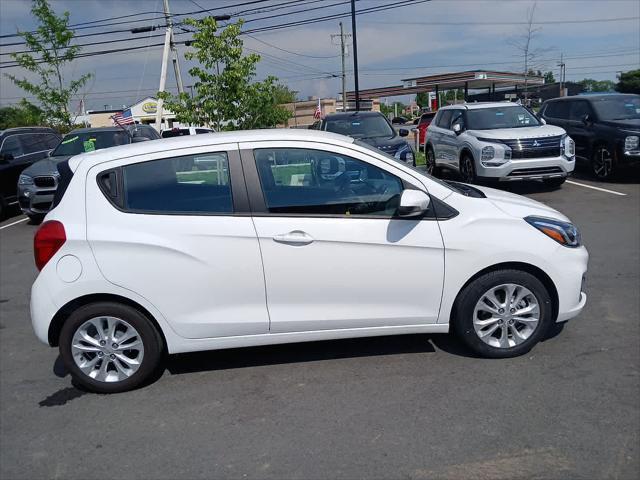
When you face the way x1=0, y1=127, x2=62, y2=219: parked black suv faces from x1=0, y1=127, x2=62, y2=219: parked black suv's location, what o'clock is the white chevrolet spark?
The white chevrolet spark is roughly at 10 o'clock from the parked black suv.

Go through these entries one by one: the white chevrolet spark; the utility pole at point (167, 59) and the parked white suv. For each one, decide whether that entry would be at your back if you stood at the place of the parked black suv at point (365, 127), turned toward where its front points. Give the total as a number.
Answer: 1

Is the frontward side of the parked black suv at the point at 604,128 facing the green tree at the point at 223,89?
no

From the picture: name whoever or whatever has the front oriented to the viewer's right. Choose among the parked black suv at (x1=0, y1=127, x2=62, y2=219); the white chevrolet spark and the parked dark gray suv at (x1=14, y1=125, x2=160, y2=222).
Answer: the white chevrolet spark

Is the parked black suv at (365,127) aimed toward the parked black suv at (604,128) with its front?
no

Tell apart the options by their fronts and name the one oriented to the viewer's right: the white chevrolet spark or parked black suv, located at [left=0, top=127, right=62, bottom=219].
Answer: the white chevrolet spark

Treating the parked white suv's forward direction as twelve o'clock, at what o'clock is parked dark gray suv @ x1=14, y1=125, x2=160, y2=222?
The parked dark gray suv is roughly at 4 o'clock from the parked white suv.

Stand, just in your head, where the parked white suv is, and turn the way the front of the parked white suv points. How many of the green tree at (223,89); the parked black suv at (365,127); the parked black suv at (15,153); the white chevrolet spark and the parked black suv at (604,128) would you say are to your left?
1

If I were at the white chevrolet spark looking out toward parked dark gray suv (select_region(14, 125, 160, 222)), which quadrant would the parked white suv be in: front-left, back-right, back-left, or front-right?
front-right

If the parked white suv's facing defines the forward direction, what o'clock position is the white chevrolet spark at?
The white chevrolet spark is roughly at 2 o'clock from the parked white suv.

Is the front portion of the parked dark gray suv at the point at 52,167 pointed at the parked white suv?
no

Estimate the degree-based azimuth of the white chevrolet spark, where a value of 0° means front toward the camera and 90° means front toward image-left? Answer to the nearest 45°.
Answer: approximately 270°

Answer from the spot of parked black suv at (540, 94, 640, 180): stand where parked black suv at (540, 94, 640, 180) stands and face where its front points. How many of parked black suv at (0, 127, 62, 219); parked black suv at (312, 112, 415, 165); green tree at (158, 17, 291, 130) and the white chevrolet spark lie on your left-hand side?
0

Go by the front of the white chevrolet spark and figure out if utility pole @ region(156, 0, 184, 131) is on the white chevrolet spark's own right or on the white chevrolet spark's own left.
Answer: on the white chevrolet spark's own left

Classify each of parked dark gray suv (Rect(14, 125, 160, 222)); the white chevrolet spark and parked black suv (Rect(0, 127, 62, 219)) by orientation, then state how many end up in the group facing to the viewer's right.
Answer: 1

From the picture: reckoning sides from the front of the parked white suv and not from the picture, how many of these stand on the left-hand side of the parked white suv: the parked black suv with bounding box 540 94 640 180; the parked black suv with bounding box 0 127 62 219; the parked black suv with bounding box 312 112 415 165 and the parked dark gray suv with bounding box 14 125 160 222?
1

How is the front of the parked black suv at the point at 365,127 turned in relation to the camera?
facing the viewer and to the right of the viewer
